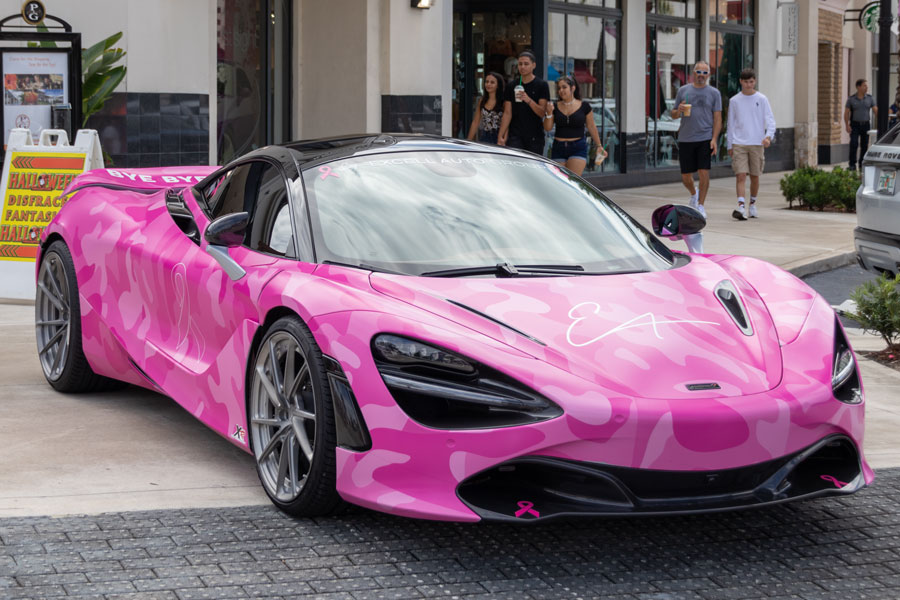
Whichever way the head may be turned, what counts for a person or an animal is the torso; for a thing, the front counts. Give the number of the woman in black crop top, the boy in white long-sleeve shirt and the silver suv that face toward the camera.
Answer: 2

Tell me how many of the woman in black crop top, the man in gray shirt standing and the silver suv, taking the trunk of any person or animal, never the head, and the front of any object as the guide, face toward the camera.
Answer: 2

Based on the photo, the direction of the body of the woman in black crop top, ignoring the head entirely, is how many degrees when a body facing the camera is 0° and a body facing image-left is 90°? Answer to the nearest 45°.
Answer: approximately 0°

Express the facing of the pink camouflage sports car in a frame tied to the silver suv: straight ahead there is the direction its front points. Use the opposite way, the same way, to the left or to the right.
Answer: to the right

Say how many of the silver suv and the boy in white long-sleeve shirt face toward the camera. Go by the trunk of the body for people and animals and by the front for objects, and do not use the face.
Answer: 1

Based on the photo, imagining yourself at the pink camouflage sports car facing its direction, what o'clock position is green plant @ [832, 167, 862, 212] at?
The green plant is roughly at 8 o'clock from the pink camouflage sports car.

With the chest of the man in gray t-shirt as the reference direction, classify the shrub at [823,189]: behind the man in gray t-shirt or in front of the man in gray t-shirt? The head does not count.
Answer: behind

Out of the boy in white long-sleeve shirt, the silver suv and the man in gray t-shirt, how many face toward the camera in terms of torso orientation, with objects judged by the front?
2
